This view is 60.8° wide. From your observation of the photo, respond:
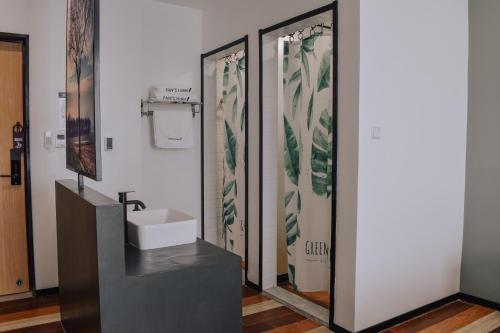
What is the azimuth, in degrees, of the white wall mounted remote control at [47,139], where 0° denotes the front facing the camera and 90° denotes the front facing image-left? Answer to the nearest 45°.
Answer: approximately 0°

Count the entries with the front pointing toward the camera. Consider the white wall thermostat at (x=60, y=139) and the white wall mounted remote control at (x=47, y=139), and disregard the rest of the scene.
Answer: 2

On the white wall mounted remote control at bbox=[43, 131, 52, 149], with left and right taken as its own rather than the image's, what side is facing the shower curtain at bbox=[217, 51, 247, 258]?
left

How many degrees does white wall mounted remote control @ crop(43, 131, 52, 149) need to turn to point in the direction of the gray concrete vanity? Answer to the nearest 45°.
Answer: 0° — it already faces it
